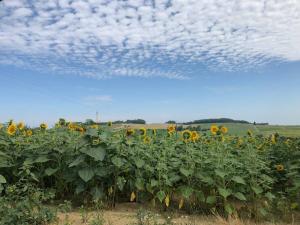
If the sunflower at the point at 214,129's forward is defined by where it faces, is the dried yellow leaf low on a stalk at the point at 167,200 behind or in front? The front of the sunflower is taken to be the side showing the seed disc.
in front

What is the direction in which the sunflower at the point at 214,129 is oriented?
toward the camera
